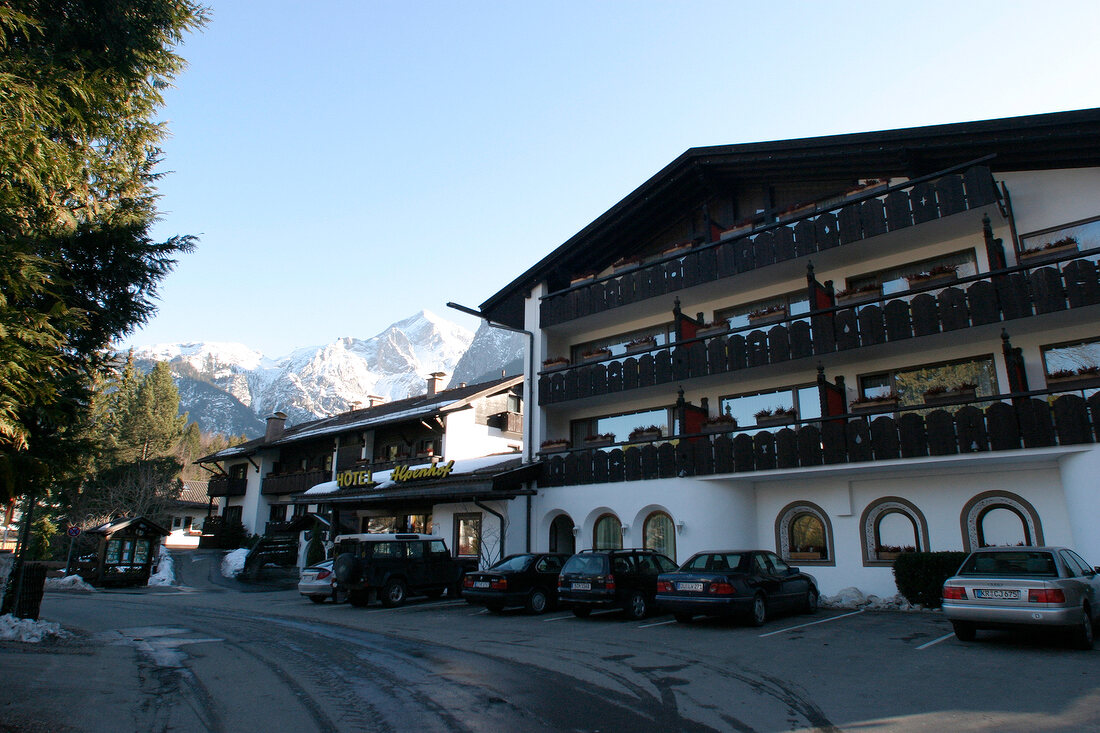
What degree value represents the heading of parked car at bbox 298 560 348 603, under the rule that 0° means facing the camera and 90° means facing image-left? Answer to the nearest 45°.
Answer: approximately 225°

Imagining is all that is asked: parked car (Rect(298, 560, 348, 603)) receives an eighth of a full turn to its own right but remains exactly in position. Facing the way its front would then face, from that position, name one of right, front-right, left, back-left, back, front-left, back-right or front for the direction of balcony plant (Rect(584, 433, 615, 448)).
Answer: front

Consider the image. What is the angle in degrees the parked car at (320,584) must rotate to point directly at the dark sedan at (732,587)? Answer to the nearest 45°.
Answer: approximately 90° to its right

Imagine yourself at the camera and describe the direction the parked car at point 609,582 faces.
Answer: facing away from the viewer and to the right of the viewer

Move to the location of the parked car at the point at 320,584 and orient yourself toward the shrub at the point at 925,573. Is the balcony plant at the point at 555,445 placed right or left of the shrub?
left

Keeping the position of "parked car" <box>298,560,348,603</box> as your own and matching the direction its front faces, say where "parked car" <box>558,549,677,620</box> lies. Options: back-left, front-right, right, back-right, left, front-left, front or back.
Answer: right

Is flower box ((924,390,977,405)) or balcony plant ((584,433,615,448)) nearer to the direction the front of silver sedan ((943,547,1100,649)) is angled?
the flower box

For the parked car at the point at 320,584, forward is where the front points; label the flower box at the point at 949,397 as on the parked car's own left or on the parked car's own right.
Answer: on the parked car's own right

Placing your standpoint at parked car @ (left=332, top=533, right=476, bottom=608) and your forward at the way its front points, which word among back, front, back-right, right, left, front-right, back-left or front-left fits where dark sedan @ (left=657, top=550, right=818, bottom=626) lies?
right

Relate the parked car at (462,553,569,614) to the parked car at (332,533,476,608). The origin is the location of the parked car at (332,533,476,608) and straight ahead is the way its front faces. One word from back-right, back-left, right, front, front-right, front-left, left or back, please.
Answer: right

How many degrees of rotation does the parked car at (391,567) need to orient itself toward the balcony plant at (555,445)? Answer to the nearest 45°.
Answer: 0° — it already faces it

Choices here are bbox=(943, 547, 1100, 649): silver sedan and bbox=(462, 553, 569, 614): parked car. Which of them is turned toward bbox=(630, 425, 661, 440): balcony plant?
the parked car
